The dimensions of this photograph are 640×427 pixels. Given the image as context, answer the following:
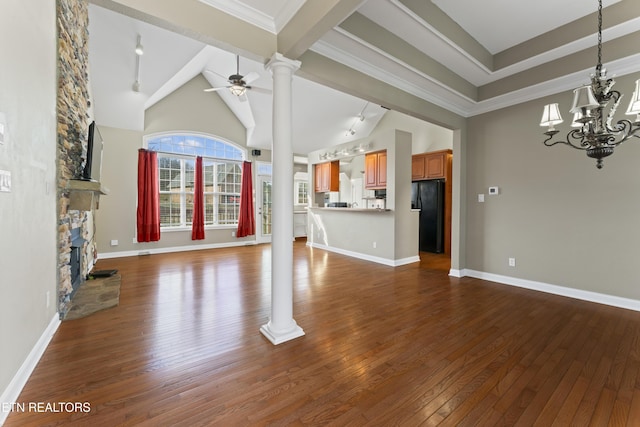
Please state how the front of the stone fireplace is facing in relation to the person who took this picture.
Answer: facing to the right of the viewer

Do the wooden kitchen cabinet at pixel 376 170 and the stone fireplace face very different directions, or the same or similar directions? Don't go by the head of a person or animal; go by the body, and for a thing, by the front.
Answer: very different directions

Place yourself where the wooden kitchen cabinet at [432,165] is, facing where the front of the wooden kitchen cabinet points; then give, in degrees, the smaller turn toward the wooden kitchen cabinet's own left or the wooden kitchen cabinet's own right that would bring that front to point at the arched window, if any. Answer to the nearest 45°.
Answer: approximately 45° to the wooden kitchen cabinet's own right

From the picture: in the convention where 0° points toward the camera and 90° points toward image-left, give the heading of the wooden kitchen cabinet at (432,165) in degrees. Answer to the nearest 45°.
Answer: approximately 45°

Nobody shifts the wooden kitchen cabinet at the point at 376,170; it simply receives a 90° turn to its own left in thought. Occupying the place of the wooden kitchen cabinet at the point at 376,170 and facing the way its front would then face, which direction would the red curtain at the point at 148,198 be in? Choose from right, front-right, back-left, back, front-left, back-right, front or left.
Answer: back-right

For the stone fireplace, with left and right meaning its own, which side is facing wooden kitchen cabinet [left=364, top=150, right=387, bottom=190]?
front

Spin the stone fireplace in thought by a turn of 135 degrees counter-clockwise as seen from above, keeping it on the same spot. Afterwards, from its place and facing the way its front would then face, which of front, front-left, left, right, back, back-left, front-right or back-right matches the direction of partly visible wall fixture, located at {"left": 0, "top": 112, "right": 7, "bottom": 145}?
back-left

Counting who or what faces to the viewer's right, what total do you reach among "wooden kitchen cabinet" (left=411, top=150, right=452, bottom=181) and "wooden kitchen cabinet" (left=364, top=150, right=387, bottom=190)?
0

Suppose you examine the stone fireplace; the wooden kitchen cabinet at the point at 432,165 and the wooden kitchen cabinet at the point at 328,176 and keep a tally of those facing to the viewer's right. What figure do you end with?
1

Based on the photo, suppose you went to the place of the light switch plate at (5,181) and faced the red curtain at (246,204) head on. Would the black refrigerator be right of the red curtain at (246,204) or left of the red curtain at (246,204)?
right

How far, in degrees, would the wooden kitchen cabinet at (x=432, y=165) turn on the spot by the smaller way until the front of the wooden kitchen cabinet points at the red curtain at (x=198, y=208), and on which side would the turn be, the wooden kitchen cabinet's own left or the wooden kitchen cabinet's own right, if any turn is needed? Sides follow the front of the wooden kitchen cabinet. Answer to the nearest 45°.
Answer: approximately 45° to the wooden kitchen cabinet's own right

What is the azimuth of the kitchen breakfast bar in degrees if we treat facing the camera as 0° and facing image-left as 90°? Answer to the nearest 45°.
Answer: approximately 45°
